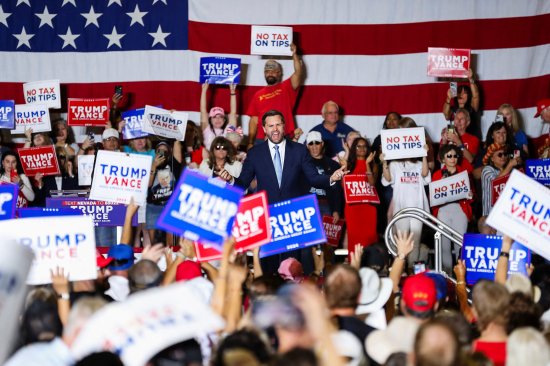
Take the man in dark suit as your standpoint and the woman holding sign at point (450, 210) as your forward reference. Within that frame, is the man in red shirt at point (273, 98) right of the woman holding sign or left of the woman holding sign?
left

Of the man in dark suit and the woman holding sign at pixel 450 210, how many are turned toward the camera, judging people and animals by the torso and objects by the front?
2

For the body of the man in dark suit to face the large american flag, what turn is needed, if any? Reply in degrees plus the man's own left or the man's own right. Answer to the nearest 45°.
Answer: approximately 180°

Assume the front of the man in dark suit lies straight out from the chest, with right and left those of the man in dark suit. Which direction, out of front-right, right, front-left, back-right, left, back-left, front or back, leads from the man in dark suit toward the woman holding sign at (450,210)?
back-left

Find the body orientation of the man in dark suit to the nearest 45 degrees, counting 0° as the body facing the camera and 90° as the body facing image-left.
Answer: approximately 0°

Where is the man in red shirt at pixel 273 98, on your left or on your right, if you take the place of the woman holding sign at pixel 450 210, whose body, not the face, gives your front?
on your right

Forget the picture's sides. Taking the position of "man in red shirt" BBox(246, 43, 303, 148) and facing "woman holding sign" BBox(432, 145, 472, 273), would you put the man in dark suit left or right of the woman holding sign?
right

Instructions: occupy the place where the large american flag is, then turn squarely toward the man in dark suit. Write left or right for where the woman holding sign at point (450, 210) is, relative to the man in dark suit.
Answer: left

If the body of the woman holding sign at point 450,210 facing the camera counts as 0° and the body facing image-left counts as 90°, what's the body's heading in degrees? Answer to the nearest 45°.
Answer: approximately 0°

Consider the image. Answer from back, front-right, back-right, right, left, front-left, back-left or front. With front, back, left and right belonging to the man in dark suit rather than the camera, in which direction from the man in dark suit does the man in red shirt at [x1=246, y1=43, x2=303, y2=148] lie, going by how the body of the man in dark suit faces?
back
